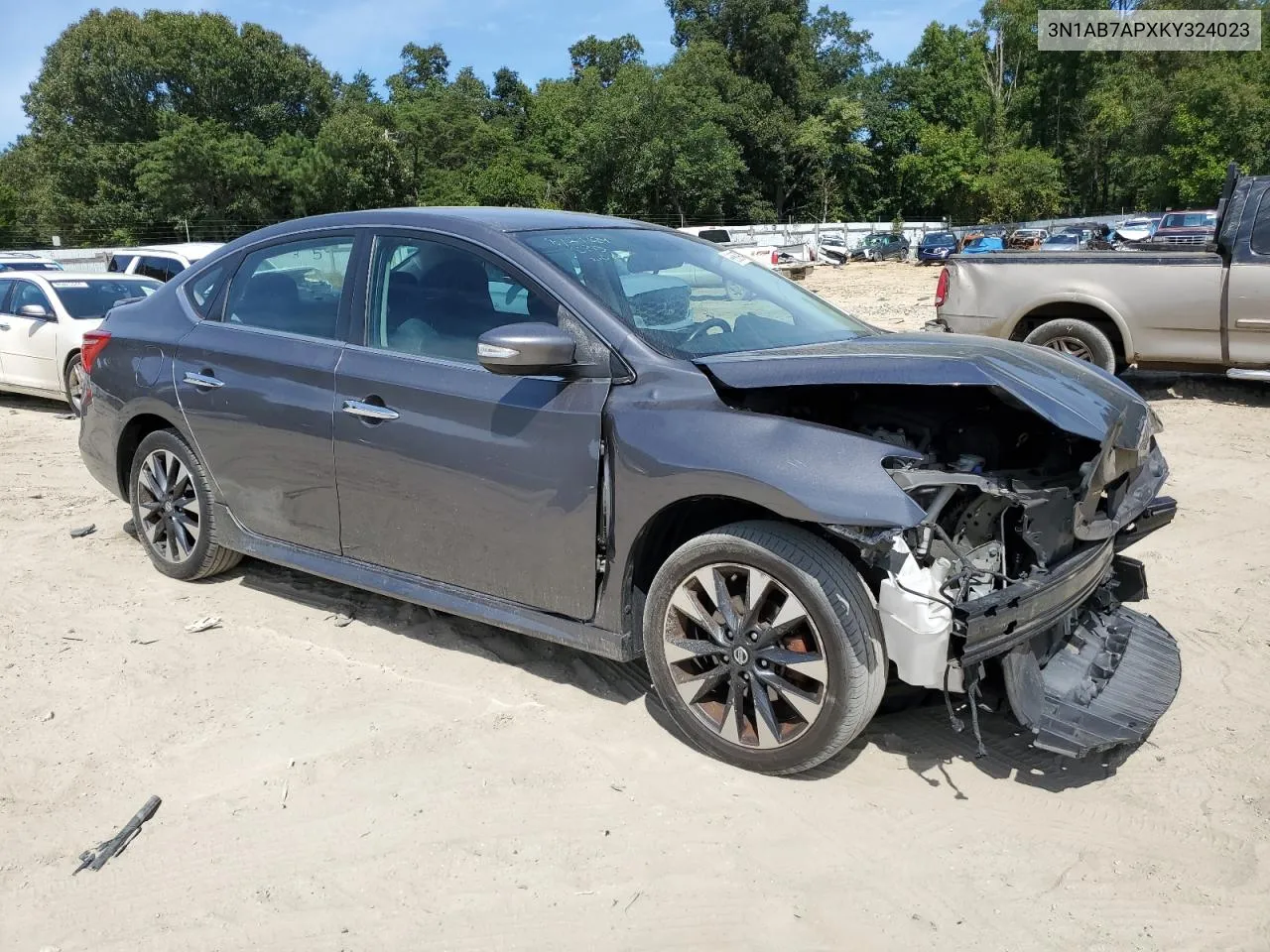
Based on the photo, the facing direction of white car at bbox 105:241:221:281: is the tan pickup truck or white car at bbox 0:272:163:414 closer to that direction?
the tan pickup truck

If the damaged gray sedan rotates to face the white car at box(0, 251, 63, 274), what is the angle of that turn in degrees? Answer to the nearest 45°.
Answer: approximately 180°

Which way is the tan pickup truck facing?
to the viewer's right
